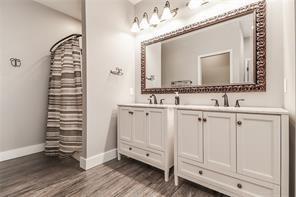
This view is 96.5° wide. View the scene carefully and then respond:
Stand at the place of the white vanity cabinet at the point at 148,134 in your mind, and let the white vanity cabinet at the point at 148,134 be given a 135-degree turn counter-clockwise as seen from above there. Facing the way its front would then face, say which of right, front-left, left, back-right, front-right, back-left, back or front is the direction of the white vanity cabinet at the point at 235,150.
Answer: front-right

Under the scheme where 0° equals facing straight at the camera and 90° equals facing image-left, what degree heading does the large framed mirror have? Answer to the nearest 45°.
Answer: approximately 45°

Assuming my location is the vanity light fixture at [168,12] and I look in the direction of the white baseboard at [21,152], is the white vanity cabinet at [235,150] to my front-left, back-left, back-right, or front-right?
back-left

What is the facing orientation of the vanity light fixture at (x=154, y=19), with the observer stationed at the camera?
facing the viewer and to the left of the viewer

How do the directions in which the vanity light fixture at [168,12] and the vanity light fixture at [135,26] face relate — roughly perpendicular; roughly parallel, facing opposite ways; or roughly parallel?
roughly parallel

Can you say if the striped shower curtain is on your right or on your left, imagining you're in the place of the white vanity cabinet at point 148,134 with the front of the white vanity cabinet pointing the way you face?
on your right

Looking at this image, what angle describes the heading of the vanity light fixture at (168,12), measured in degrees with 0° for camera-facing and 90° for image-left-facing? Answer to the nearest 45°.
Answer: approximately 45°

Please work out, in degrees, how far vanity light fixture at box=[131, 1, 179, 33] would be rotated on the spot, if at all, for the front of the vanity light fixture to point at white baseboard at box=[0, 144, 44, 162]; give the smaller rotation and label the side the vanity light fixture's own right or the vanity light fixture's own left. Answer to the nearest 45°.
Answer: approximately 45° to the vanity light fixture's own right
